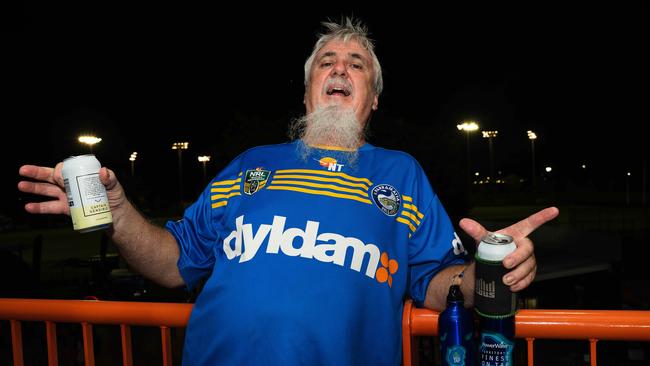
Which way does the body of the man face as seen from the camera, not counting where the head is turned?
toward the camera

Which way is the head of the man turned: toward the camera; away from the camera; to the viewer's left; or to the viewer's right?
toward the camera

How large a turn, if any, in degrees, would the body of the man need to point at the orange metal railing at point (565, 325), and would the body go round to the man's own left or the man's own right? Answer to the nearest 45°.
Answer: approximately 90° to the man's own left
